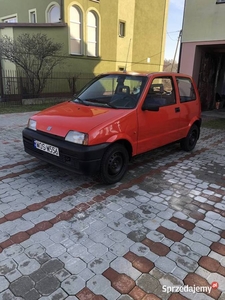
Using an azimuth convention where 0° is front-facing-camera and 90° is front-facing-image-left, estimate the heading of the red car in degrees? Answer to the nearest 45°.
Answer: approximately 45°

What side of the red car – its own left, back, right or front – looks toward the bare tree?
right

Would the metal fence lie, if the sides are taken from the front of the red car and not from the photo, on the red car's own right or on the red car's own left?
on the red car's own right
